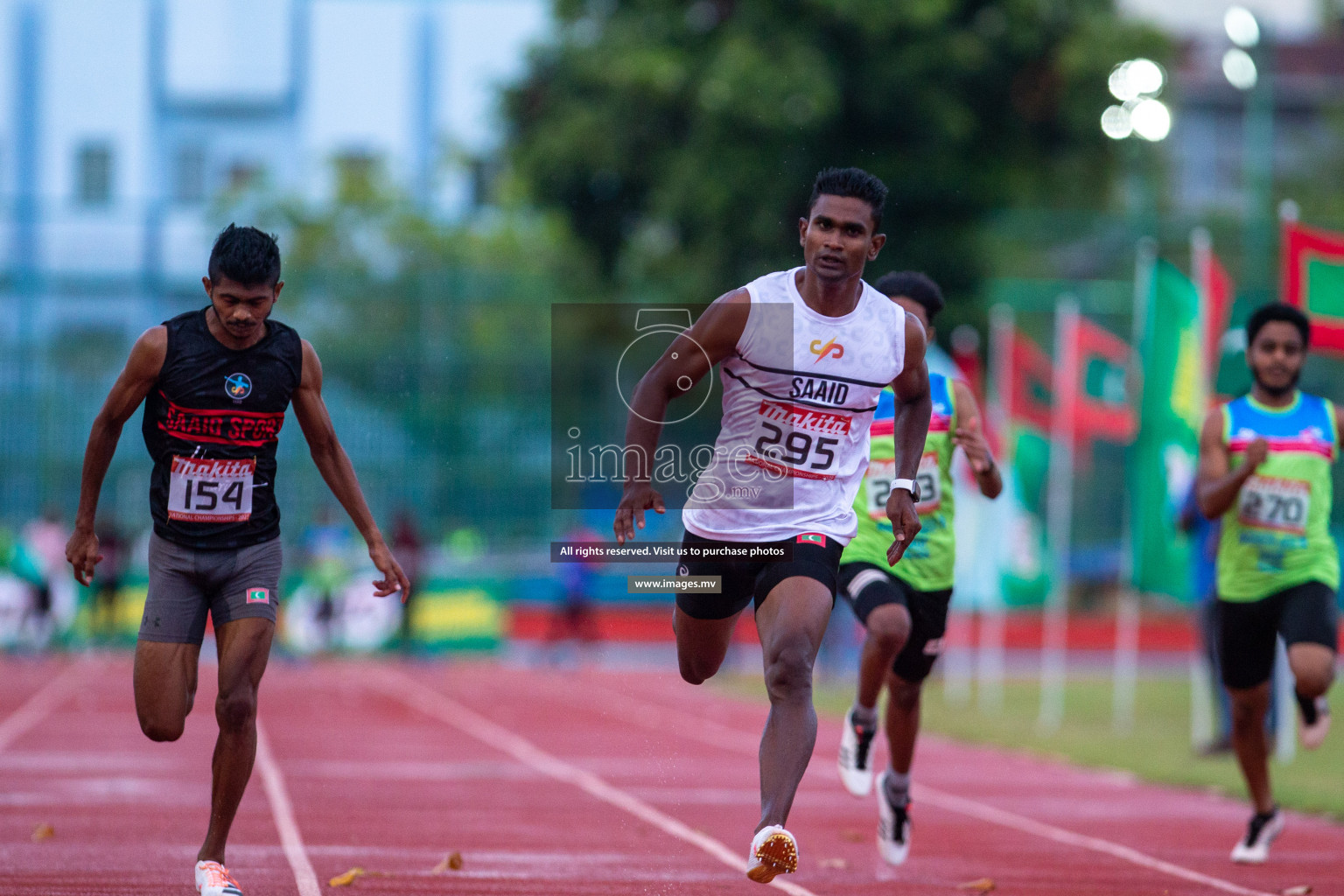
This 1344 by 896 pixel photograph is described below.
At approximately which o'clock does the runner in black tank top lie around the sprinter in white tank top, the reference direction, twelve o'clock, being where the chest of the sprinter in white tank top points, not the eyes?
The runner in black tank top is roughly at 3 o'clock from the sprinter in white tank top.

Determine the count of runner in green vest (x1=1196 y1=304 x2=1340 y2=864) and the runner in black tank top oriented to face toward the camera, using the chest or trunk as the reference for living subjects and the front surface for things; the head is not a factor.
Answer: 2

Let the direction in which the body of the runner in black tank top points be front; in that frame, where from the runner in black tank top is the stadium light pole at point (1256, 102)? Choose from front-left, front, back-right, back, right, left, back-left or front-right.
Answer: back-left

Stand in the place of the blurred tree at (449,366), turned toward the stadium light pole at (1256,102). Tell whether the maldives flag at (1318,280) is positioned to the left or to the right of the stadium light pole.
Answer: right

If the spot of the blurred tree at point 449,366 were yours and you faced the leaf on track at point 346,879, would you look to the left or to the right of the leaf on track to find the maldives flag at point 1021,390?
left

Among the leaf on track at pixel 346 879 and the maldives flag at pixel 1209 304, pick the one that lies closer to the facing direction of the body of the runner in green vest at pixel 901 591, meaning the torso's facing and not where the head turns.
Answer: the leaf on track

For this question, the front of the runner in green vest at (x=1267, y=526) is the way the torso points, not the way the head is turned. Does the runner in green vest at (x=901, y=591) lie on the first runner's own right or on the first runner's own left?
on the first runner's own right

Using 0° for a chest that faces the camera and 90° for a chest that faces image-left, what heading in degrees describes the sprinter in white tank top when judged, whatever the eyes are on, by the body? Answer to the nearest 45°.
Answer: approximately 0°

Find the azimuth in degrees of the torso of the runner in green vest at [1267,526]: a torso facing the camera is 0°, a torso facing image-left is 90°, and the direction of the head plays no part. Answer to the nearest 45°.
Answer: approximately 0°

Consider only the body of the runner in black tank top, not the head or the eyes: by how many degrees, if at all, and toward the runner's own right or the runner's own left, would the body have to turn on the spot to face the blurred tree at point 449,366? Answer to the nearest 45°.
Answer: approximately 180°

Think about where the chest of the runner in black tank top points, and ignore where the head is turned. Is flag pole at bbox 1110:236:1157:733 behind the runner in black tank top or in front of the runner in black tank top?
behind
